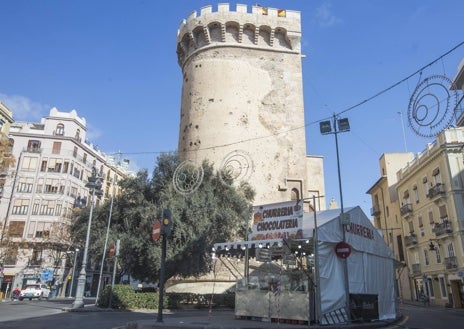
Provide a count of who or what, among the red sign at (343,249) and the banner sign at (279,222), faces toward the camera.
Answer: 2

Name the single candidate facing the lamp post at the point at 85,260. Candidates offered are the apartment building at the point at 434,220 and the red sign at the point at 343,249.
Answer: the apartment building

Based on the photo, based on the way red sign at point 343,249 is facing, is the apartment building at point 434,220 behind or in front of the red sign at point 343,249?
behind

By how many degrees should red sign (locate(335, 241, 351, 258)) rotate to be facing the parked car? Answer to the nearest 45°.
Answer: approximately 135° to its right

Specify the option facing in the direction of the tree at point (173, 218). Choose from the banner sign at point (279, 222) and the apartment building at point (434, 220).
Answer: the apartment building

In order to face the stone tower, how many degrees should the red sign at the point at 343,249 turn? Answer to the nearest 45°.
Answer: approximately 135° to its right

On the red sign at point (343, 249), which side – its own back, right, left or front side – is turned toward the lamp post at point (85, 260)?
right

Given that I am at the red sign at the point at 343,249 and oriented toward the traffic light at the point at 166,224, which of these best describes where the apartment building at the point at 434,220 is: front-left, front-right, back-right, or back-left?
back-right

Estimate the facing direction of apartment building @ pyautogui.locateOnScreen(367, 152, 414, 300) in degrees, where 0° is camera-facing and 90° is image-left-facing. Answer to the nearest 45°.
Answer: approximately 45°

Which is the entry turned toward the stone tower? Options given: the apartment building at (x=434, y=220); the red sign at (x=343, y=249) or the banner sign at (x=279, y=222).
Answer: the apartment building

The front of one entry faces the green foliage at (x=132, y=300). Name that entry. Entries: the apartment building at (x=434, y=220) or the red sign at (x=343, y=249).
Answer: the apartment building

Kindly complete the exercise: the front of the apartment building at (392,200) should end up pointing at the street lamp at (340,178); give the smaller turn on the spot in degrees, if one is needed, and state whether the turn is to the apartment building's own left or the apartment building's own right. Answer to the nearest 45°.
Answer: approximately 45° to the apartment building's own left

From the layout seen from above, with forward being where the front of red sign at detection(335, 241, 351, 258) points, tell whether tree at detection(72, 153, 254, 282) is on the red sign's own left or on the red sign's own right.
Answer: on the red sign's own right

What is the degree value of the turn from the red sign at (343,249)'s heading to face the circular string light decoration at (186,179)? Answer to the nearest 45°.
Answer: approximately 135° to its right
